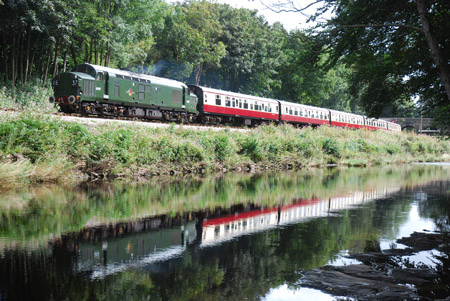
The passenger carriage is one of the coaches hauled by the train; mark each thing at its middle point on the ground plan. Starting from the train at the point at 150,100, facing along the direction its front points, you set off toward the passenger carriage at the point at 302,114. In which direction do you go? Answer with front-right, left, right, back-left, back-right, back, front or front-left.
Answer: back

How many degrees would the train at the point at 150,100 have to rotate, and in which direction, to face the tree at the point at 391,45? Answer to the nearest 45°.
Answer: approximately 90° to its left
